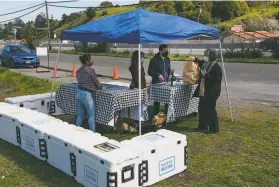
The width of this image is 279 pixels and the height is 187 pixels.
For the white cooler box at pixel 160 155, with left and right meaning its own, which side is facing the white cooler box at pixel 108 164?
right

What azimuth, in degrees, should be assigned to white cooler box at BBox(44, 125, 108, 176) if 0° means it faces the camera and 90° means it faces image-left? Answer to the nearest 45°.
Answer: approximately 45°

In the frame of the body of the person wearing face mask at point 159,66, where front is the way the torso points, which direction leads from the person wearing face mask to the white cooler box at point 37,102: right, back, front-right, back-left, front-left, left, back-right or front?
back-right

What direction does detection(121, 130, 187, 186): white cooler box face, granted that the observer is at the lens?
facing the viewer and to the right of the viewer

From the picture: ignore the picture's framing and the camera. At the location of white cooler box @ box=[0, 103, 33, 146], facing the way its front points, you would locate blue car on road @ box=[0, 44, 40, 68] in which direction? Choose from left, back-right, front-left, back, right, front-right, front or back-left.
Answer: back-right

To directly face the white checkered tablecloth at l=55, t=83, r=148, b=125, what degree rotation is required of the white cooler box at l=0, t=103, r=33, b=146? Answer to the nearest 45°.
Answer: approximately 135° to its left

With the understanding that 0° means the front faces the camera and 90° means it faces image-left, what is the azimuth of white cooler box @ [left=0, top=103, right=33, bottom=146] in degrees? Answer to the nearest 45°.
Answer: approximately 45°

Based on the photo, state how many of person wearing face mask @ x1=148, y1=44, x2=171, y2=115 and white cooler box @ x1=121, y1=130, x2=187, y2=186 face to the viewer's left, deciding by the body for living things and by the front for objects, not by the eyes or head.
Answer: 0

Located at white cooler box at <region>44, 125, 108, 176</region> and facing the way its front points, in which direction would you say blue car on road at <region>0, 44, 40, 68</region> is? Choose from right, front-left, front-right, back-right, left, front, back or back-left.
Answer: back-right

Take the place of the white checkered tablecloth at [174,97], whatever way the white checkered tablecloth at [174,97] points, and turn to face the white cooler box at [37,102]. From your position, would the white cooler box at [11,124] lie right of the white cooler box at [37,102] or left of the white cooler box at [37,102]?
left
